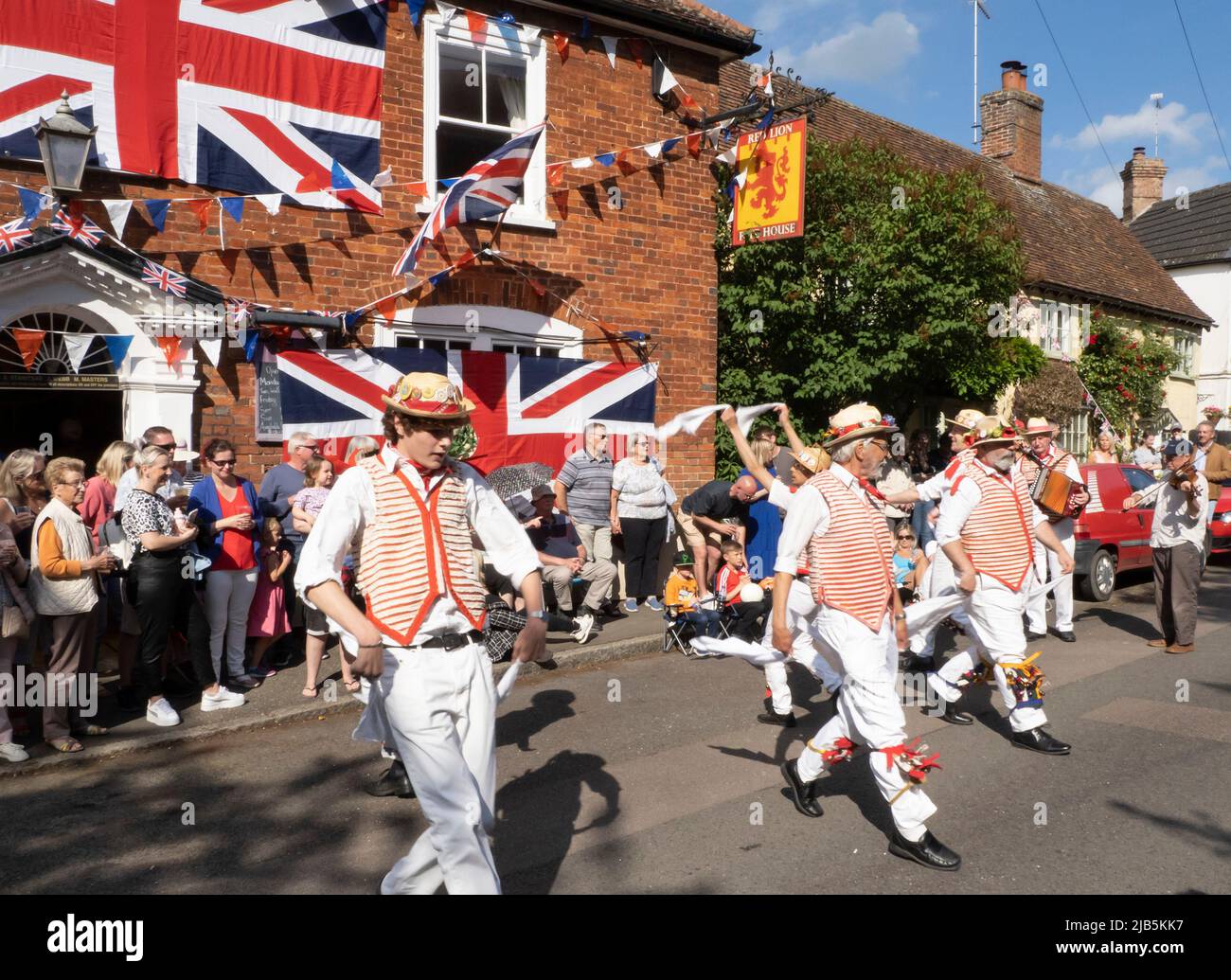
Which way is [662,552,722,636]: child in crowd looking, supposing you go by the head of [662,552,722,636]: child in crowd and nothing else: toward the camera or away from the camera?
toward the camera

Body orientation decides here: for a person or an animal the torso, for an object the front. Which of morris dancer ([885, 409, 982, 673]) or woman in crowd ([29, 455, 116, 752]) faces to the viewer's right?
the woman in crowd

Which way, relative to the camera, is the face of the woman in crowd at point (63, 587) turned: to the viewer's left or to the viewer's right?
to the viewer's right

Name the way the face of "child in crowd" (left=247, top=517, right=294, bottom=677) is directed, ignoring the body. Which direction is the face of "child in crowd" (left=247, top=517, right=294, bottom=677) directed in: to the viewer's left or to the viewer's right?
to the viewer's right

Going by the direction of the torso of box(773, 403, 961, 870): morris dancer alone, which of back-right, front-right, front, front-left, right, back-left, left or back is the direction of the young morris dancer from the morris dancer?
right

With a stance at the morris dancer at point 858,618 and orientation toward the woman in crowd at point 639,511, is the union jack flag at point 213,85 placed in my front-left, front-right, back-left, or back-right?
front-left

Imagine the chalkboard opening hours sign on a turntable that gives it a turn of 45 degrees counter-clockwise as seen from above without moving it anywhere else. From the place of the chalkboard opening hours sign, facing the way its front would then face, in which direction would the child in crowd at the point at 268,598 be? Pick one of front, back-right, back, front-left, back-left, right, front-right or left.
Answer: front-right

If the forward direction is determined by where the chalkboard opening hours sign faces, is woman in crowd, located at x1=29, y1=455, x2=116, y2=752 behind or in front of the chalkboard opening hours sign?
in front

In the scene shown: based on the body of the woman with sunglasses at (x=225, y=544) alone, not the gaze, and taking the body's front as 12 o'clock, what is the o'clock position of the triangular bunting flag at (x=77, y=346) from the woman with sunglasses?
The triangular bunting flag is roughly at 6 o'clock from the woman with sunglasses.

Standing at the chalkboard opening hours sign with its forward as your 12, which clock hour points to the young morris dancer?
The young morris dancer is roughly at 12 o'clock from the chalkboard opening hours sign.

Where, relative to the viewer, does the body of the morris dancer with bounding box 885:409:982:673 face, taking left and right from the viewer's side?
facing to the left of the viewer

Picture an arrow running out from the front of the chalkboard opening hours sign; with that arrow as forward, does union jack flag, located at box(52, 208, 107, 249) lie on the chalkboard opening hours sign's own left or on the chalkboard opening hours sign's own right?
on the chalkboard opening hours sign's own right

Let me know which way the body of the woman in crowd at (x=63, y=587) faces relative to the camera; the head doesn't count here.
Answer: to the viewer's right
